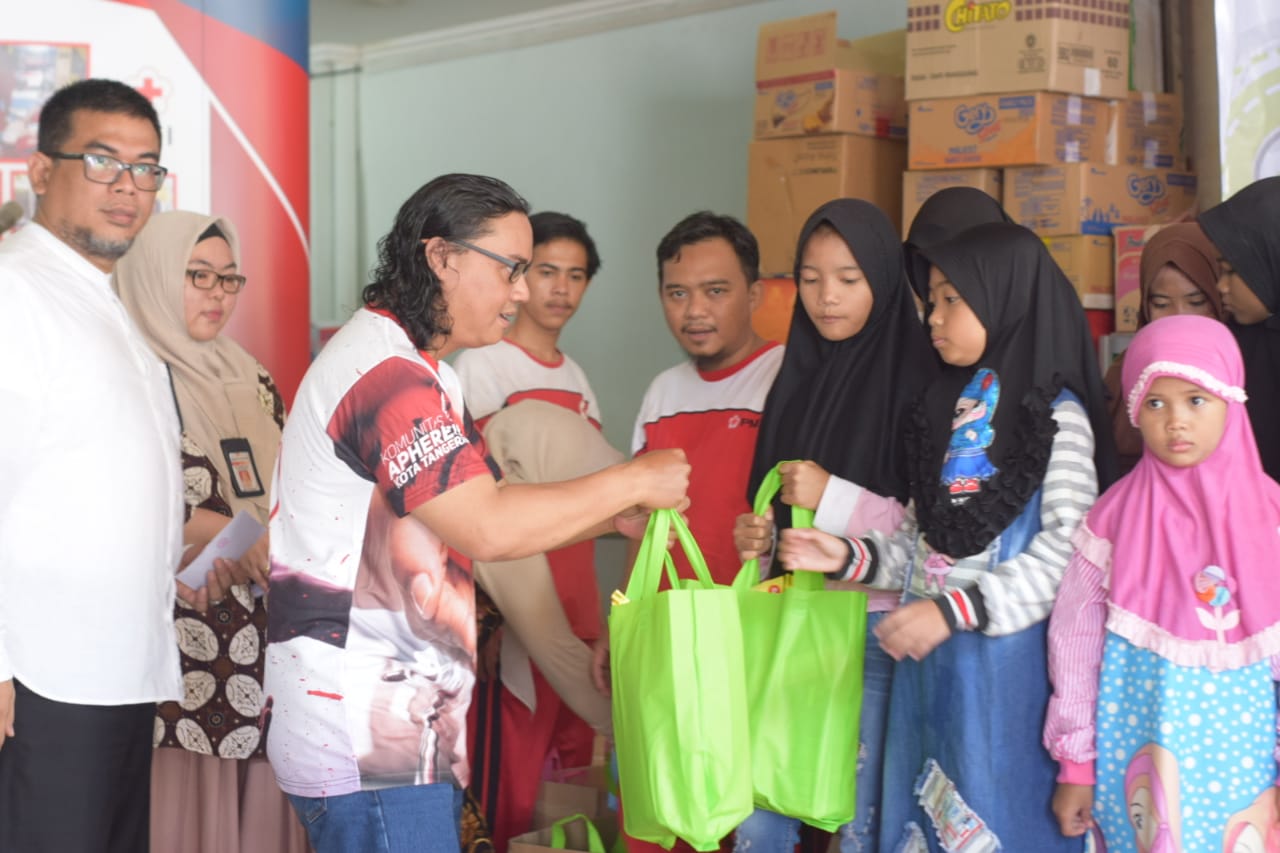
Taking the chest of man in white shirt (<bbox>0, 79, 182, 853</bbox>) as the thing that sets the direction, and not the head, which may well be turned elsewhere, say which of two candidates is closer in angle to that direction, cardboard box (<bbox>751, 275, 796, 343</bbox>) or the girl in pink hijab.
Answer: the girl in pink hijab

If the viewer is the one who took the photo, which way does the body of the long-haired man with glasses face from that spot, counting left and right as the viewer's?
facing to the right of the viewer

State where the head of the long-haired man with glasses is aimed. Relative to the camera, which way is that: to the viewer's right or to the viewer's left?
to the viewer's right

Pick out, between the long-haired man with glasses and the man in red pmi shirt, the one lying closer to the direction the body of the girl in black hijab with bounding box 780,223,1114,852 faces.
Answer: the long-haired man with glasses

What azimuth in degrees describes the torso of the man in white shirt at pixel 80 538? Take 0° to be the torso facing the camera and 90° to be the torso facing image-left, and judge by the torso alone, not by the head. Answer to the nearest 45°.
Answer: approximately 315°

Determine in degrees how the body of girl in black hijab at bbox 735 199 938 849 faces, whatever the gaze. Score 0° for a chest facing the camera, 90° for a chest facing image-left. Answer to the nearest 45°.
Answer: approximately 45°
